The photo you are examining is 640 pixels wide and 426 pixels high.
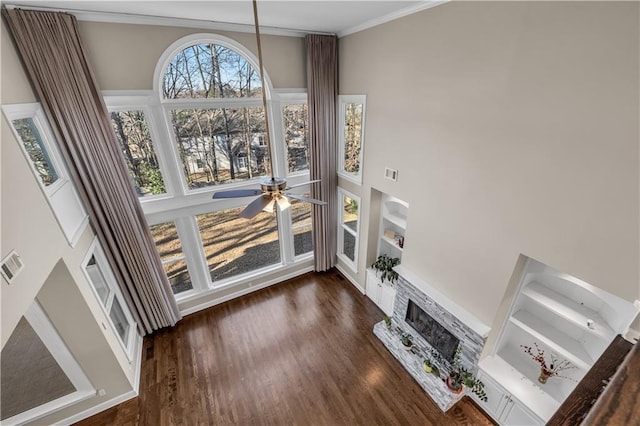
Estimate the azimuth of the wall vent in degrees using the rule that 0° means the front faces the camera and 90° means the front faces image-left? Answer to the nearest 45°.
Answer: approximately 315°

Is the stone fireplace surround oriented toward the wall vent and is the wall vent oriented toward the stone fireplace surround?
yes

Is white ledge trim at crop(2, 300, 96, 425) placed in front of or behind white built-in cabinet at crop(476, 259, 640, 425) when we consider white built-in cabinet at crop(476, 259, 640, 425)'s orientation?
in front

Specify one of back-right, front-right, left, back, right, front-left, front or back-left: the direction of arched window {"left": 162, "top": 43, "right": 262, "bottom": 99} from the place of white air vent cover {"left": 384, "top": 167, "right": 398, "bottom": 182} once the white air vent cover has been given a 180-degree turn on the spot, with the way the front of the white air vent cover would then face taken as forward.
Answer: back-left

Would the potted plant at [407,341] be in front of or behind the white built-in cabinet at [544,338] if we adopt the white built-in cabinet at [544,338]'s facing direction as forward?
in front

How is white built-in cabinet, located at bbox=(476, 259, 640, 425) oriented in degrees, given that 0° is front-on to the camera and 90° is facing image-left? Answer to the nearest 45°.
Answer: approximately 45°

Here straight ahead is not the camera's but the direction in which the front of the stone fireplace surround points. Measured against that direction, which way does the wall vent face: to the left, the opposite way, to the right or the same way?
the opposite way

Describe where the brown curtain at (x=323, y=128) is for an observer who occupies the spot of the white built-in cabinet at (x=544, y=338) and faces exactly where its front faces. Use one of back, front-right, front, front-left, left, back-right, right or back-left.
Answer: front-right

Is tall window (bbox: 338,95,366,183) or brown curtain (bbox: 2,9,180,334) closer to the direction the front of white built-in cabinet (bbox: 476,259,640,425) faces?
the brown curtain

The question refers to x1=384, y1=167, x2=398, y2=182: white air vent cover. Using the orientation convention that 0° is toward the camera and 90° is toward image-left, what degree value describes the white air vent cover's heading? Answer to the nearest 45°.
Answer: approximately 45°

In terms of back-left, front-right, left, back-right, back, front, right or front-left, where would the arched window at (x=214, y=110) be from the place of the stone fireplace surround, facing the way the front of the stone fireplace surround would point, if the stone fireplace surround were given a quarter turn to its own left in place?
back-right

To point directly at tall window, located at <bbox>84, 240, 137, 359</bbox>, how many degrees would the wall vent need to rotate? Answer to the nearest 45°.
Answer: approximately 90° to its left

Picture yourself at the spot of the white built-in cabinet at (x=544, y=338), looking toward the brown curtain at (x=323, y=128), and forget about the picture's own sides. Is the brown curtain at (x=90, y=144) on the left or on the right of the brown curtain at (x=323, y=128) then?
left

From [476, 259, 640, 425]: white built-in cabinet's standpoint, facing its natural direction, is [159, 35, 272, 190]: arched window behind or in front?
in front
